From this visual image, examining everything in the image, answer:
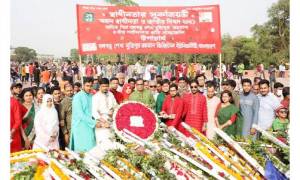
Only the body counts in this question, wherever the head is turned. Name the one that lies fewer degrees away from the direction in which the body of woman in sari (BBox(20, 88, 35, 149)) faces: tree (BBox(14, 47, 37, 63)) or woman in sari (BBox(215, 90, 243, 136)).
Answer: the woman in sari

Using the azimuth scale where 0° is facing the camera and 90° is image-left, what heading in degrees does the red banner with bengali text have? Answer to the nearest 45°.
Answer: approximately 0°

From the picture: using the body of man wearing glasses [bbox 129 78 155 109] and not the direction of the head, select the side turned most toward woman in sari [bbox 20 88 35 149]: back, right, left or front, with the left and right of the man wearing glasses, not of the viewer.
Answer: right

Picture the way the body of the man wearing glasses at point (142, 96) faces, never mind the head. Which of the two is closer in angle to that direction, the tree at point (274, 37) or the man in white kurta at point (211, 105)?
the man in white kurta

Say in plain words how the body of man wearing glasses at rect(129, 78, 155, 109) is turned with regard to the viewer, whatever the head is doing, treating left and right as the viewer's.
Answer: facing the viewer

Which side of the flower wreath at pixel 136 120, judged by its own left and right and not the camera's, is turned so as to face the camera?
front

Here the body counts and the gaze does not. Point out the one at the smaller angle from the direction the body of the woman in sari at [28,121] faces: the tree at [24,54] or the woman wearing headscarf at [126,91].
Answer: the woman wearing headscarf

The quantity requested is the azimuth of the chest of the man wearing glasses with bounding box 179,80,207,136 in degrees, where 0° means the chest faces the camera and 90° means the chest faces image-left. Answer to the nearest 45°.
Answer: approximately 0°
